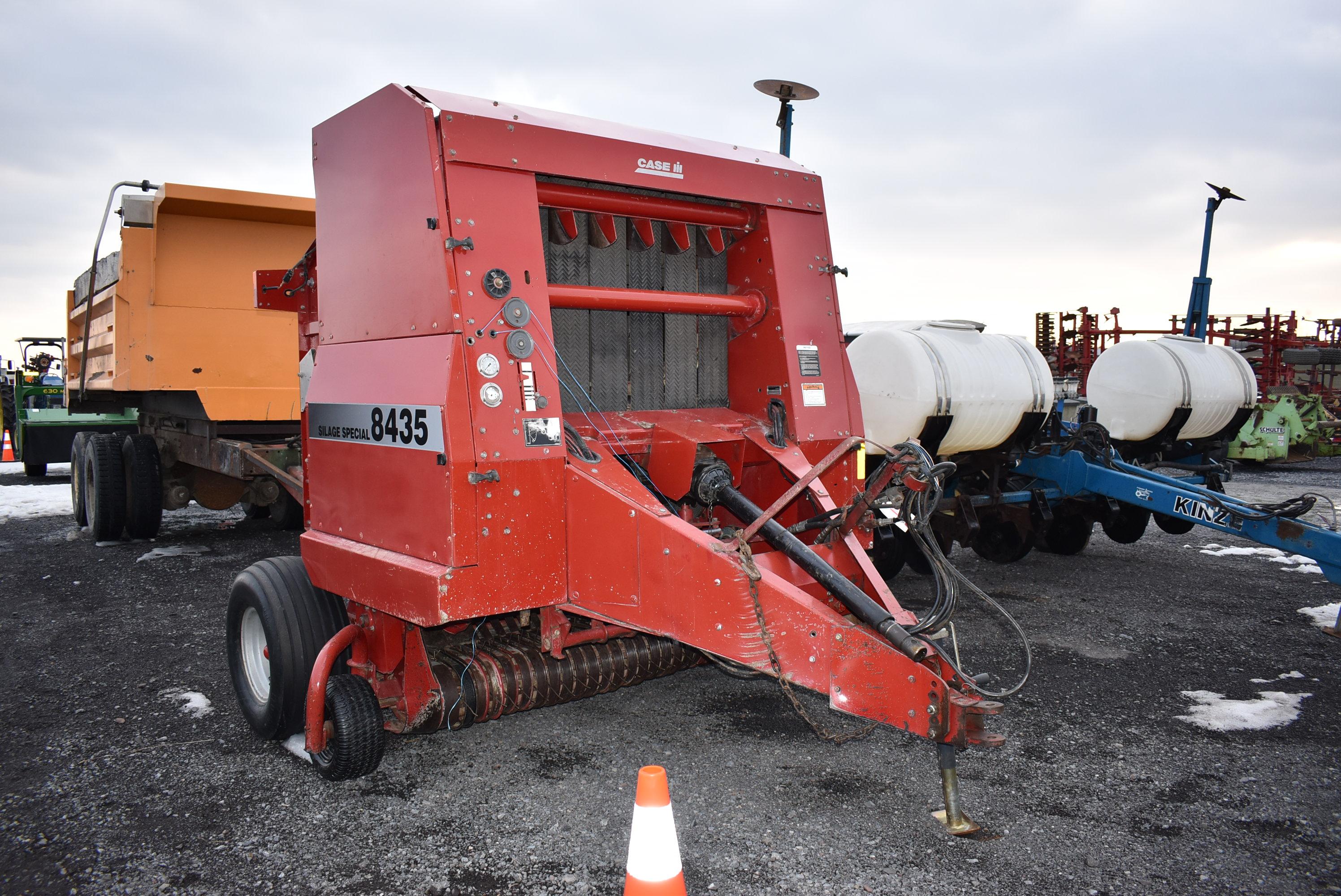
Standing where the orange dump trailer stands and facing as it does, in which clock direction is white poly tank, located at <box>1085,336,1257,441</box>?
The white poly tank is roughly at 11 o'clock from the orange dump trailer.

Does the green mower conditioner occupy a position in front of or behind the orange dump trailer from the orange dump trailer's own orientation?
behind

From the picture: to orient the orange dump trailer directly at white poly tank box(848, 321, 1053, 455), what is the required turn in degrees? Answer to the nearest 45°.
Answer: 0° — it already faces it

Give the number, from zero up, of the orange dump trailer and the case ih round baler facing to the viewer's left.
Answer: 0

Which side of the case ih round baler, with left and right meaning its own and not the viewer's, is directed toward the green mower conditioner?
back

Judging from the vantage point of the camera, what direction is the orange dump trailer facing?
facing the viewer and to the right of the viewer

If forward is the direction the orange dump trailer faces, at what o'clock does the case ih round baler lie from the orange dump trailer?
The case ih round baler is roughly at 1 o'clock from the orange dump trailer.

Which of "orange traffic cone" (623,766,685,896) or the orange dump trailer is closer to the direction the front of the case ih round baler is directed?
the orange traffic cone

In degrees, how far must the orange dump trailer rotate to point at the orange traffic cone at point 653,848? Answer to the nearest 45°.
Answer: approximately 45° to its right

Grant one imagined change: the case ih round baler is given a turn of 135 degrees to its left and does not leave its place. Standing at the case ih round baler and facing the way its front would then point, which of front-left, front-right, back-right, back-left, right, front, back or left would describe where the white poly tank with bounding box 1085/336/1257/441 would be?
front-right

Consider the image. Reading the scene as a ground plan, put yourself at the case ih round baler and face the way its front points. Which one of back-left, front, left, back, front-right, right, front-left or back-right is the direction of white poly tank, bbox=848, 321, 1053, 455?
left

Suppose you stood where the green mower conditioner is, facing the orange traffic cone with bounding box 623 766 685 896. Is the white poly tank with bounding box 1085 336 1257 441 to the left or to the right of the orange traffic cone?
left

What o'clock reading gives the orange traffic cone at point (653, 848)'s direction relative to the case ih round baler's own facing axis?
The orange traffic cone is roughly at 1 o'clock from the case ih round baler.
